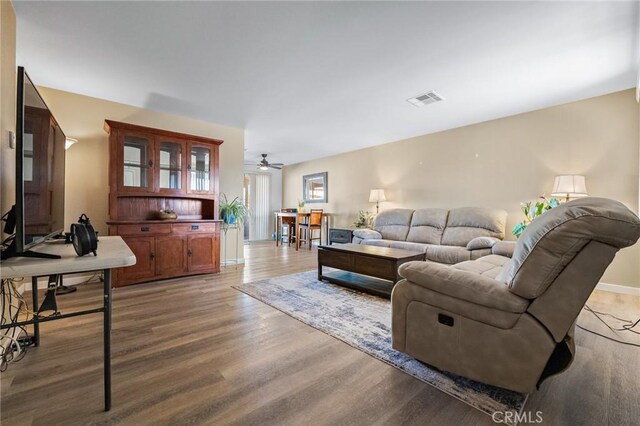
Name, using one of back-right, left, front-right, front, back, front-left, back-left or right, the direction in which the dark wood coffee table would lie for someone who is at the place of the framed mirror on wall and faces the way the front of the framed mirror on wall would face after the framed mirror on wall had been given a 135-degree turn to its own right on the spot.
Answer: back

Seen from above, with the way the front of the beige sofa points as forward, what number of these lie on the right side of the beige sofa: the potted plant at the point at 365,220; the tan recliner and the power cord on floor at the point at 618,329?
1

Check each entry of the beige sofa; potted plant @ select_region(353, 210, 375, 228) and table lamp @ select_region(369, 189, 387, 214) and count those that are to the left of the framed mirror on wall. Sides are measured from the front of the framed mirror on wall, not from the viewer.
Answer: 3

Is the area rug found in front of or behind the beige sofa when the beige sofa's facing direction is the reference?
in front

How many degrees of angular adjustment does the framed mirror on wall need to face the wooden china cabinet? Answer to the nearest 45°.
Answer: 0° — it already faces it

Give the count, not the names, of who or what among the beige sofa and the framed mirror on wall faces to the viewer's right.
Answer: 0

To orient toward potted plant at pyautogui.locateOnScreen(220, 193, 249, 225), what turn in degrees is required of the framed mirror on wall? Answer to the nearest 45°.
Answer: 0° — it already faces it

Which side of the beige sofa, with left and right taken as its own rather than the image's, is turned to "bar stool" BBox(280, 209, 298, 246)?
right

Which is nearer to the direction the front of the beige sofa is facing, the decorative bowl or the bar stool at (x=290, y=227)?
the decorative bowl

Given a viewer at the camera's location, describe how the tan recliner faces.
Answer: facing away from the viewer and to the left of the viewer

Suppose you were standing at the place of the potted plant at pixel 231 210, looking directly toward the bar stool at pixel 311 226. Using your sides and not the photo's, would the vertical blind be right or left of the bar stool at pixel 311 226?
left
